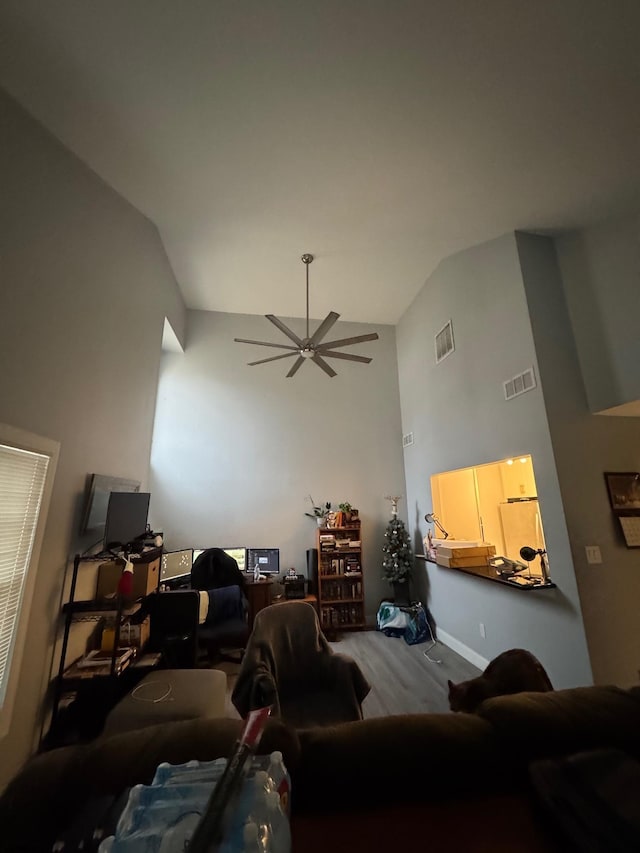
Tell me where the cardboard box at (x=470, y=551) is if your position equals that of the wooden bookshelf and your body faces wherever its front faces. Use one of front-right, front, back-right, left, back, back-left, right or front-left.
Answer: front-left

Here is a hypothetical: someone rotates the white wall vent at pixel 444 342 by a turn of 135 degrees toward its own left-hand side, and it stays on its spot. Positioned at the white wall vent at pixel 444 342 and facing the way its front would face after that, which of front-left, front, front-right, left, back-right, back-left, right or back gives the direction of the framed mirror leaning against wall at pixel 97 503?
back-right

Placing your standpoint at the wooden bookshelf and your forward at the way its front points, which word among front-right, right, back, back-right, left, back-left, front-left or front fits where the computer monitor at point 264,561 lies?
right

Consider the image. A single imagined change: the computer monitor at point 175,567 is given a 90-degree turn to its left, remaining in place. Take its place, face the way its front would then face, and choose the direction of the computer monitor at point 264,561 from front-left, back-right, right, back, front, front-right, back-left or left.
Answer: front-right

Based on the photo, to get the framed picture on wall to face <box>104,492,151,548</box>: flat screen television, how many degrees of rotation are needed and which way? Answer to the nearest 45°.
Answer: approximately 45° to its right

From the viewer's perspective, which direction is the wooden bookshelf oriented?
toward the camera

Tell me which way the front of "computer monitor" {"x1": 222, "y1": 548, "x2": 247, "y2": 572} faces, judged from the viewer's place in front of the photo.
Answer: facing the viewer

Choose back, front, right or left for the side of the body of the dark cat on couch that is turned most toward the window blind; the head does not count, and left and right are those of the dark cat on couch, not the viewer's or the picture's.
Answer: front

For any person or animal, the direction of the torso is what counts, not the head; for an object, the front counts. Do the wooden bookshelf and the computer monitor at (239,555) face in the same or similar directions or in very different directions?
same or similar directions

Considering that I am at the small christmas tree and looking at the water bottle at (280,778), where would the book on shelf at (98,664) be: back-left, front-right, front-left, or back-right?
front-right

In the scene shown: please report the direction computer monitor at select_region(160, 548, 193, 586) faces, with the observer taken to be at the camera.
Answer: facing the viewer and to the right of the viewer

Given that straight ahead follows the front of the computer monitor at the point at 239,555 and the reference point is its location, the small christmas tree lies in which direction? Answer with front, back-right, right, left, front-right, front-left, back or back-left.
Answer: left

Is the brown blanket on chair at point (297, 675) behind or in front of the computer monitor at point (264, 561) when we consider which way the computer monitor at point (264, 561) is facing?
in front

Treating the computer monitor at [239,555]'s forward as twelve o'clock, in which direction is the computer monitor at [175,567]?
the computer monitor at [175,567] is roughly at 2 o'clock from the computer monitor at [239,555].
